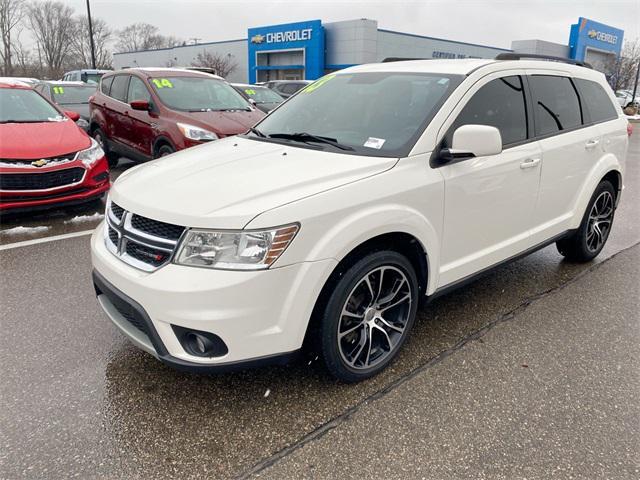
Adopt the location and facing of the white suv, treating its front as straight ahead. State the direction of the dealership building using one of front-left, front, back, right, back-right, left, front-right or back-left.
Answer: back-right

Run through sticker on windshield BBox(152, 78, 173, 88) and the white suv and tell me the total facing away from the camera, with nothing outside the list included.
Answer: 0

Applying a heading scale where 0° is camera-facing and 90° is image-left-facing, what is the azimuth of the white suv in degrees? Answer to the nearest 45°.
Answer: approximately 45°

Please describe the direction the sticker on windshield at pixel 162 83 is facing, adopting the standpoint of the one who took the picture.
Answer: facing the viewer and to the right of the viewer

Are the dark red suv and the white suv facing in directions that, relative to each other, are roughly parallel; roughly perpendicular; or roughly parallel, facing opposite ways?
roughly perpendicular

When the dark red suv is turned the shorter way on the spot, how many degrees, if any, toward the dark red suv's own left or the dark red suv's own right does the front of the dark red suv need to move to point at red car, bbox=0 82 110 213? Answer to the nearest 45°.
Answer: approximately 90° to the dark red suv's own right

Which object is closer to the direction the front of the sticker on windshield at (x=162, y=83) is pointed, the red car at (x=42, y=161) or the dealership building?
the red car

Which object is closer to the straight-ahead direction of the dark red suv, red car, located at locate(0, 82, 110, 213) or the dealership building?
the red car

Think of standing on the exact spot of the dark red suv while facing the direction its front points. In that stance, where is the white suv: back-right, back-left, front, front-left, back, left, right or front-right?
front-right

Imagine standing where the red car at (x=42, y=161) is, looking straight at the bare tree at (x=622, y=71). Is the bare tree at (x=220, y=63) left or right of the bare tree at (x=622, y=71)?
left

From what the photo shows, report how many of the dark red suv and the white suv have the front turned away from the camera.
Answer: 0

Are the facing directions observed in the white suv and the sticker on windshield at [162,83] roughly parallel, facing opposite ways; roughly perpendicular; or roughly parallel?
roughly perpendicular
